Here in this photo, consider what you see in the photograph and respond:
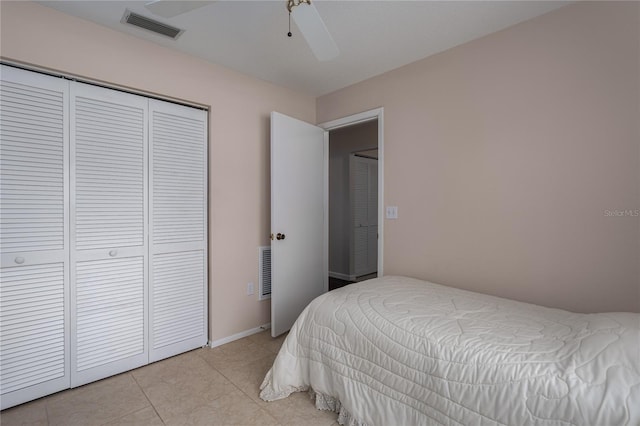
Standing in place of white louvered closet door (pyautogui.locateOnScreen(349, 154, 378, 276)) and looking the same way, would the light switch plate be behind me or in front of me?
in front

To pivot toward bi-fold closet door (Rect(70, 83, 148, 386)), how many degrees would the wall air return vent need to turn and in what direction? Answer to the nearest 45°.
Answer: approximately 90° to its right

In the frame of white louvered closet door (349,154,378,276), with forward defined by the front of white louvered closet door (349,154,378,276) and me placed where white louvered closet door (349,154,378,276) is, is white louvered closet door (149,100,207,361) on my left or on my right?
on my right

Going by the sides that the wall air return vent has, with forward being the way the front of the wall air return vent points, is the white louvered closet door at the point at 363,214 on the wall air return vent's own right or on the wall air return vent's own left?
on the wall air return vent's own left

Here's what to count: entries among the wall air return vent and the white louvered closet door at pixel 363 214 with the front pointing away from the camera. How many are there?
0

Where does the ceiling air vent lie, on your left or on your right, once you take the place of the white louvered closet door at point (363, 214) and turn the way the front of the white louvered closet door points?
on your right

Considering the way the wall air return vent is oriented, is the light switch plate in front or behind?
in front

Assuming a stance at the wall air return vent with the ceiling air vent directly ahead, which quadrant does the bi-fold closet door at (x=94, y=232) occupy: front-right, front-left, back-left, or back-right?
front-right

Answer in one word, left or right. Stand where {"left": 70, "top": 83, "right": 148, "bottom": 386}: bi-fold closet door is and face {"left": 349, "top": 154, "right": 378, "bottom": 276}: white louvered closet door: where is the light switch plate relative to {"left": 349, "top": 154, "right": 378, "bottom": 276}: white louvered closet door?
right

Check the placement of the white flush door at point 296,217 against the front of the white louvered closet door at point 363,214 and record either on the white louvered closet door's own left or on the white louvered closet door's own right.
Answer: on the white louvered closet door's own right

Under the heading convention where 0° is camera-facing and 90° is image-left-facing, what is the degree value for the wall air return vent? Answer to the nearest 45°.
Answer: approximately 315°

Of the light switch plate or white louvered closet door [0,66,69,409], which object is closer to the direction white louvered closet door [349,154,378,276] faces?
the light switch plate

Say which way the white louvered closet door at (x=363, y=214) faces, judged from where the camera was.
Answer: facing the viewer and to the right of the viewer
